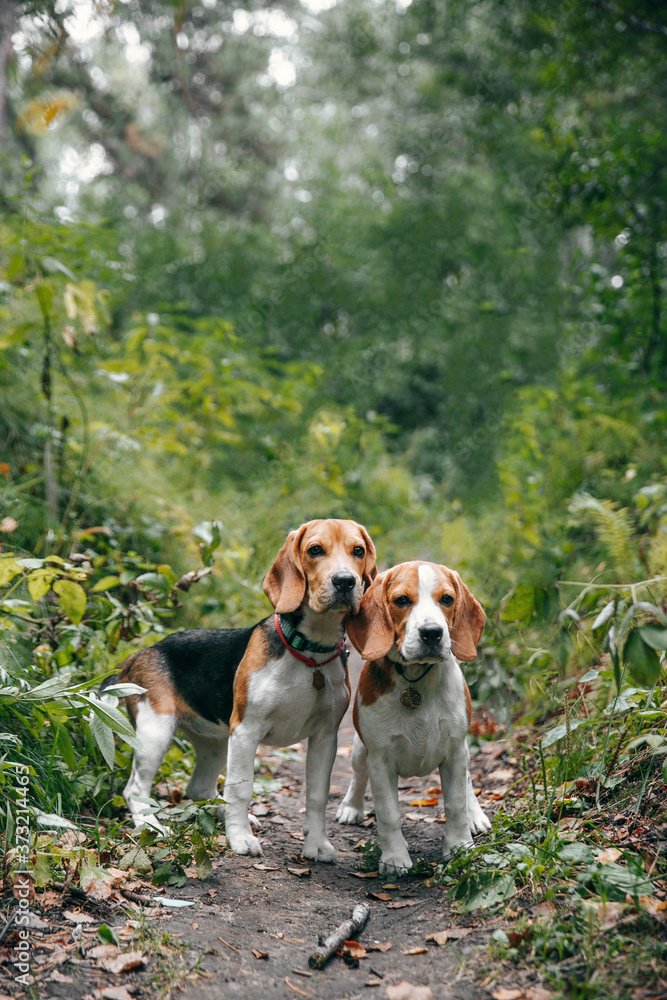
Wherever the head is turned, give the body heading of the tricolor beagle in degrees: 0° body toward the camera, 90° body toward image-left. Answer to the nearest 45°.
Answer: approximately 315°

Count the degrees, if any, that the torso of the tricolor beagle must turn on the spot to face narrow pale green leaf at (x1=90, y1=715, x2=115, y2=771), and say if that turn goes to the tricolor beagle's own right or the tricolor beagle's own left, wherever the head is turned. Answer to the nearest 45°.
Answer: approximately 90° to the tricolor beagle's own right

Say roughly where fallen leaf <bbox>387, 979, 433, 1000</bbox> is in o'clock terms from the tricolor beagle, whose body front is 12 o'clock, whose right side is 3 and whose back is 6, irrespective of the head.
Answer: The fallen leaf is roughly at 1 o'clock from the tricolor beagle.

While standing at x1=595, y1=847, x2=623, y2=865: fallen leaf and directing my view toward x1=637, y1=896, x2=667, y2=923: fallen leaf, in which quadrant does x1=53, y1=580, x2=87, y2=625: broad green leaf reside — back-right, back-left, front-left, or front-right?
back-right

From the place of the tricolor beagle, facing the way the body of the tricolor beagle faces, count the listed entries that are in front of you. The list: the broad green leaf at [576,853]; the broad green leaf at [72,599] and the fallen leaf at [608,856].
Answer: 2

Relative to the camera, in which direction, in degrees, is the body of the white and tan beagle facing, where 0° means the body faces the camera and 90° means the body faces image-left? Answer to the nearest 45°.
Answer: approximately 0°
